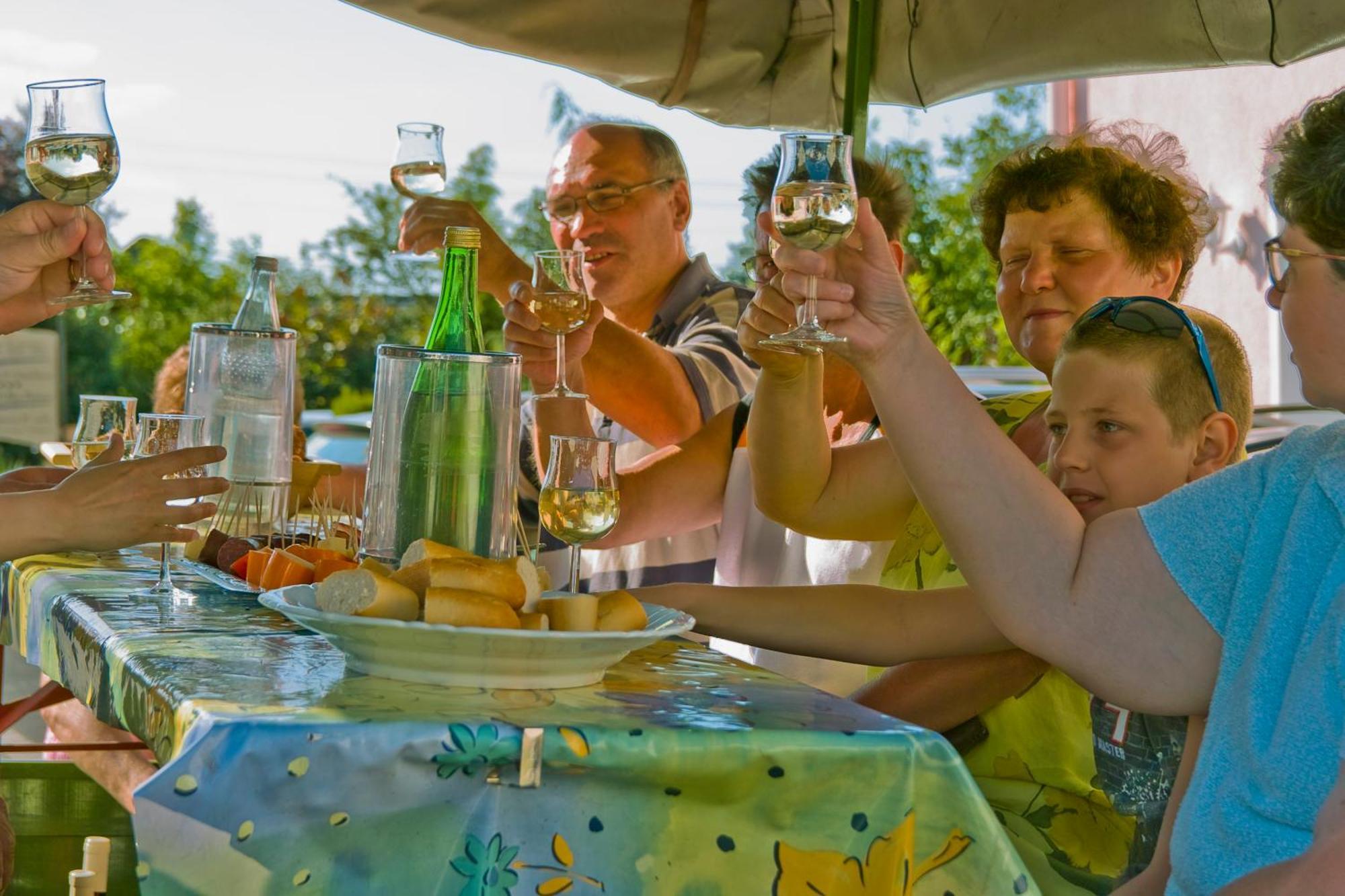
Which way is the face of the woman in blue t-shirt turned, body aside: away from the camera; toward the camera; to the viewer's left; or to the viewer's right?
to the viewer's left

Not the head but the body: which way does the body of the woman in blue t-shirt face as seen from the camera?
to the viewer's left

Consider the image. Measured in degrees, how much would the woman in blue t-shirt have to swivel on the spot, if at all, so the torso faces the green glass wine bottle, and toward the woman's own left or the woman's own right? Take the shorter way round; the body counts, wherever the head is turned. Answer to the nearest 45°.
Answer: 0° — they already face it

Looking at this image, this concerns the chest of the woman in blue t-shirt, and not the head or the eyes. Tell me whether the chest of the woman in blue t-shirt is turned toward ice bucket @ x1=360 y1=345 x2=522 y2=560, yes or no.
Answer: yes
